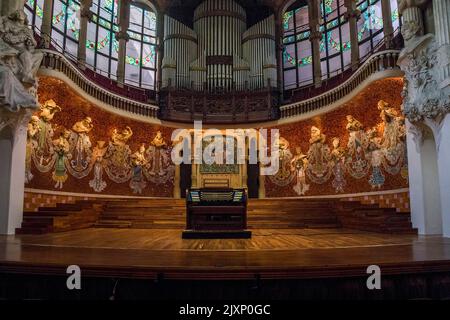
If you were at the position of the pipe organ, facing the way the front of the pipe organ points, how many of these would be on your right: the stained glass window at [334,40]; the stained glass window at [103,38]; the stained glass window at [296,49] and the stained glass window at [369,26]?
1

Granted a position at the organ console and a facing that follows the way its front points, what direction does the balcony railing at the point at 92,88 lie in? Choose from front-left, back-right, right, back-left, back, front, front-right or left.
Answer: back-right

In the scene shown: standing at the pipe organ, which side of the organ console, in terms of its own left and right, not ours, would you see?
back

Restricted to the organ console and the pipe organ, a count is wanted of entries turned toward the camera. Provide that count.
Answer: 2

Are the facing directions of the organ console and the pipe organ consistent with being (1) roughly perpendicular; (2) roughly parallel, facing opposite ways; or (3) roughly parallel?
roughly parallel

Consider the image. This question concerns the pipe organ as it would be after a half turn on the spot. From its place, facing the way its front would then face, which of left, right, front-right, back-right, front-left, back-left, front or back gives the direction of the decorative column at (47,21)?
back-left

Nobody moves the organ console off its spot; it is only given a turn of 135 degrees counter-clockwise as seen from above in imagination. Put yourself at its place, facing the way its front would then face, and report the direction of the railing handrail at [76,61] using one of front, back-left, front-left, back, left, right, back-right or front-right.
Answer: left

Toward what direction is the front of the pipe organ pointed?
toward the camera

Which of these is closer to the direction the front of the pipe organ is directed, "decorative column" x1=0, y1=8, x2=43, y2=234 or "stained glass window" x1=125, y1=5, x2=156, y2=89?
the decorative column

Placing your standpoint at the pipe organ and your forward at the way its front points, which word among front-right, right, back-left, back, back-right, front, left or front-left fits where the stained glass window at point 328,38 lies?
left

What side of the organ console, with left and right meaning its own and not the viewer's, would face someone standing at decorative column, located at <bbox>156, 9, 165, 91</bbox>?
back

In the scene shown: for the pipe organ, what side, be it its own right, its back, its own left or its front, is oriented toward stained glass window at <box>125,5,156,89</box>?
right

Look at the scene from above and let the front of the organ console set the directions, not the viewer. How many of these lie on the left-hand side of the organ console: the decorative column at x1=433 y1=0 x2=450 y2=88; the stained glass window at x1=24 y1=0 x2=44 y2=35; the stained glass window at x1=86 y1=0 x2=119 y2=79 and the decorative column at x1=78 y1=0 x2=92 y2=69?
1

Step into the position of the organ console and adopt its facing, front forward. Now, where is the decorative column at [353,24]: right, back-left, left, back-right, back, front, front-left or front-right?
back-left

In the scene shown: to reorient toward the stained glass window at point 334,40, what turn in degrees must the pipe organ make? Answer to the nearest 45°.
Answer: approximately 90° to its left

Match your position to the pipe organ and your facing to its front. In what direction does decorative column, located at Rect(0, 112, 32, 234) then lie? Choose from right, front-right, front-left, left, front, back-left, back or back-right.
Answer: front-right

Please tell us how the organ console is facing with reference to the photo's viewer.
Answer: facing the viewer
